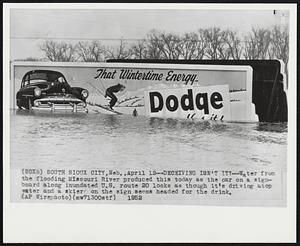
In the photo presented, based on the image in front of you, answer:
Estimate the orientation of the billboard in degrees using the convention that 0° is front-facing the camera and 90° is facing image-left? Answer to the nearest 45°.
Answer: approximately 0°
